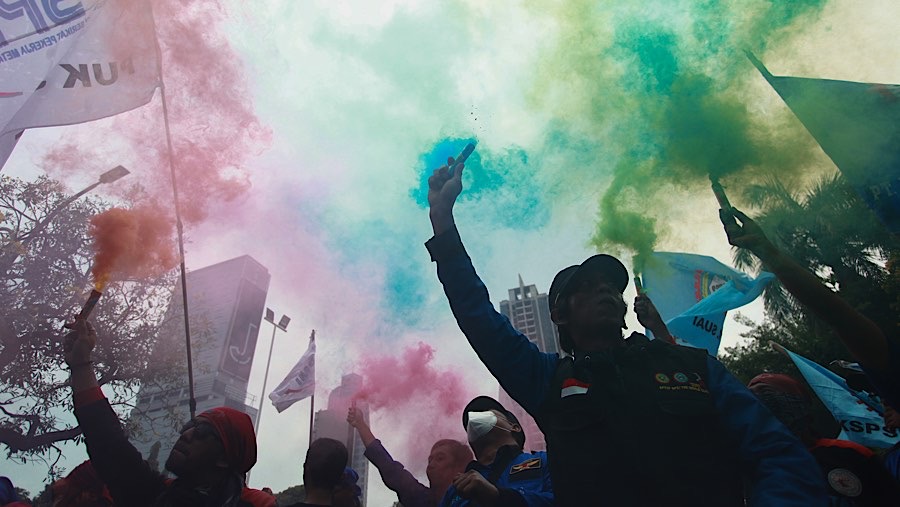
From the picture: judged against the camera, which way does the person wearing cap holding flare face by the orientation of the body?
toward the camera

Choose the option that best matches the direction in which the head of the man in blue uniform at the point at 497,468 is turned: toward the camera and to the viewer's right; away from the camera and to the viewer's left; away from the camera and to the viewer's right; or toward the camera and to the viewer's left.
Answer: toward the camera and to the viewer's left

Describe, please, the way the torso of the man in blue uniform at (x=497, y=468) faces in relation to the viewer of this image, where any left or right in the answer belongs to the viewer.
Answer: facing the viewer and to the left of the viewer

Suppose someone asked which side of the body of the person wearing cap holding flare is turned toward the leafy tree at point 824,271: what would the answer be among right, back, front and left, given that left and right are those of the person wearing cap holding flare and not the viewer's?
back

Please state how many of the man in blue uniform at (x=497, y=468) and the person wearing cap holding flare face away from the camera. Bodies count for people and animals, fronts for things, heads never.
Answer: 0

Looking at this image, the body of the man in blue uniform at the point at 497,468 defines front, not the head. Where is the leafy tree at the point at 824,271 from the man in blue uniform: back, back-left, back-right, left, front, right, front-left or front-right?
back
